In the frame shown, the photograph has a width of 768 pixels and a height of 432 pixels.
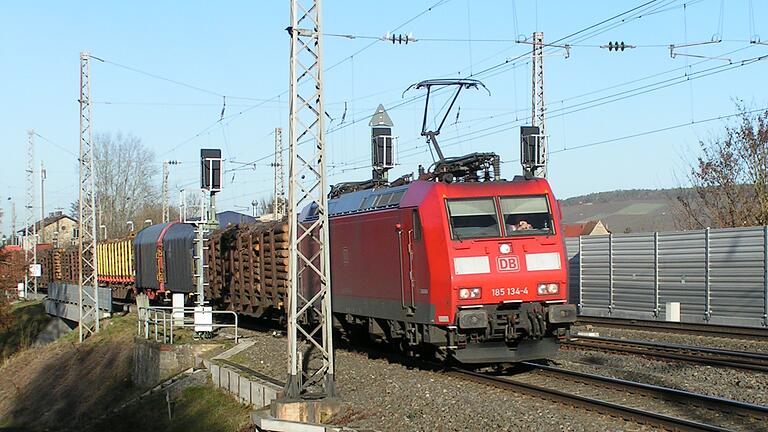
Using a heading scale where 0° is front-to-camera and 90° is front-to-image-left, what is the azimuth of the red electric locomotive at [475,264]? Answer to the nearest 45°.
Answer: approximately 315°

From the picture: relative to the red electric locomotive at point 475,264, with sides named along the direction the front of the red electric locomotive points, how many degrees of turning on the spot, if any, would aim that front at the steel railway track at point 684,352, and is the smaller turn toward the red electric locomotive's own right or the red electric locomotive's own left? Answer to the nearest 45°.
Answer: approximately 90° to the red electric locomotive's own left

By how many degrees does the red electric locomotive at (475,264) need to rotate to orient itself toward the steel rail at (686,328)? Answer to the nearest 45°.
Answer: approximately 90° to its left

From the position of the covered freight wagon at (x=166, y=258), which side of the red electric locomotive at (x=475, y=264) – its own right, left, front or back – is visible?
back

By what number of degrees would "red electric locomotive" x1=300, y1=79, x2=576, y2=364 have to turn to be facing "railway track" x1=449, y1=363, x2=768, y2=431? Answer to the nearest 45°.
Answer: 0° — it already faces it

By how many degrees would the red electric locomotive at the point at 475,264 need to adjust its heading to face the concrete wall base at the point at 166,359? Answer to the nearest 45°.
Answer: approximately 180°

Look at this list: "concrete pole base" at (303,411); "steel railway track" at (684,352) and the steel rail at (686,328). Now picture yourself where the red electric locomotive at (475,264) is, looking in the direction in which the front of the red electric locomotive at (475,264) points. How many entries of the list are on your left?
2

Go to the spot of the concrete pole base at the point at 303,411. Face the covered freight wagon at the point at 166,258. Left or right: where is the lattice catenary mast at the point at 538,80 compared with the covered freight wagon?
right

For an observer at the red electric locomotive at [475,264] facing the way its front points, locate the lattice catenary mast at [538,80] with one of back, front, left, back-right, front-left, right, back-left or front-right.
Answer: back-left

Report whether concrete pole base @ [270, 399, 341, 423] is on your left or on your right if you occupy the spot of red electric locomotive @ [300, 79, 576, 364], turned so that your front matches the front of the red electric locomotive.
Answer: on your right

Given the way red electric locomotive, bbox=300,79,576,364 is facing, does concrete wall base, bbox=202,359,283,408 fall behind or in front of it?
in front

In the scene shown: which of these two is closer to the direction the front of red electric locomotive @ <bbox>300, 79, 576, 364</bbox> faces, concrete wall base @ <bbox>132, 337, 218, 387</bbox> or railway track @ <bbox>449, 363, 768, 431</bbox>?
the railway track
